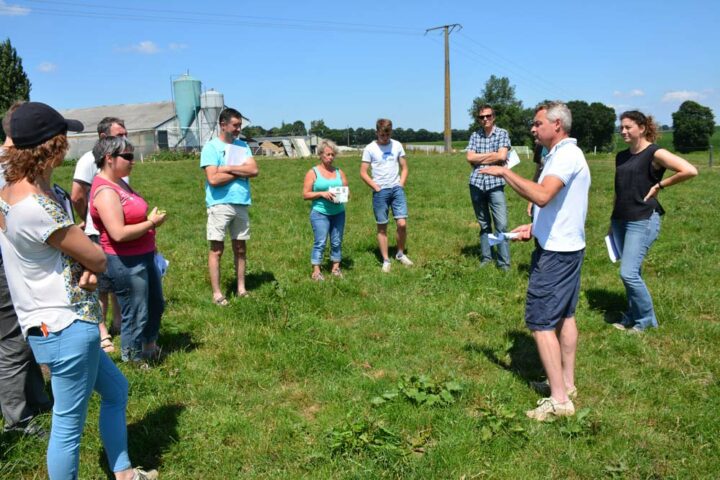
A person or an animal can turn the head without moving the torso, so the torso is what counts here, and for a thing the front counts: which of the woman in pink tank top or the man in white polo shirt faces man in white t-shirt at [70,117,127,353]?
the man in white polo shirt

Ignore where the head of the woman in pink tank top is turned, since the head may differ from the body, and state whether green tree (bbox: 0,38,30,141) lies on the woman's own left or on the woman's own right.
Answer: on the woman's own left

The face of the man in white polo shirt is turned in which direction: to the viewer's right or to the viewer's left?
to the viewer's left

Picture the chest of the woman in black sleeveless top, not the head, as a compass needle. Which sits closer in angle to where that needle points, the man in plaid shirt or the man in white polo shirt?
the man in white polo shirt

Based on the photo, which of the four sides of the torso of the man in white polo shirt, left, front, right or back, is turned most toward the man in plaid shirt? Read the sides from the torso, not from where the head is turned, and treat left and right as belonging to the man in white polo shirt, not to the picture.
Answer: right

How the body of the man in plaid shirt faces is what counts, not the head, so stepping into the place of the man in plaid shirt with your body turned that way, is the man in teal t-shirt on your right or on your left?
on your right

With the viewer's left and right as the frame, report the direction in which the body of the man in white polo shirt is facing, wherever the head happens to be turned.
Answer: facing to the left of the viewer

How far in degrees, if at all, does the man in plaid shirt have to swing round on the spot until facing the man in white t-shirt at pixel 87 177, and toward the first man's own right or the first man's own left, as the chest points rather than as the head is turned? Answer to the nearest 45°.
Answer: approximately 45° to the first man's own right
